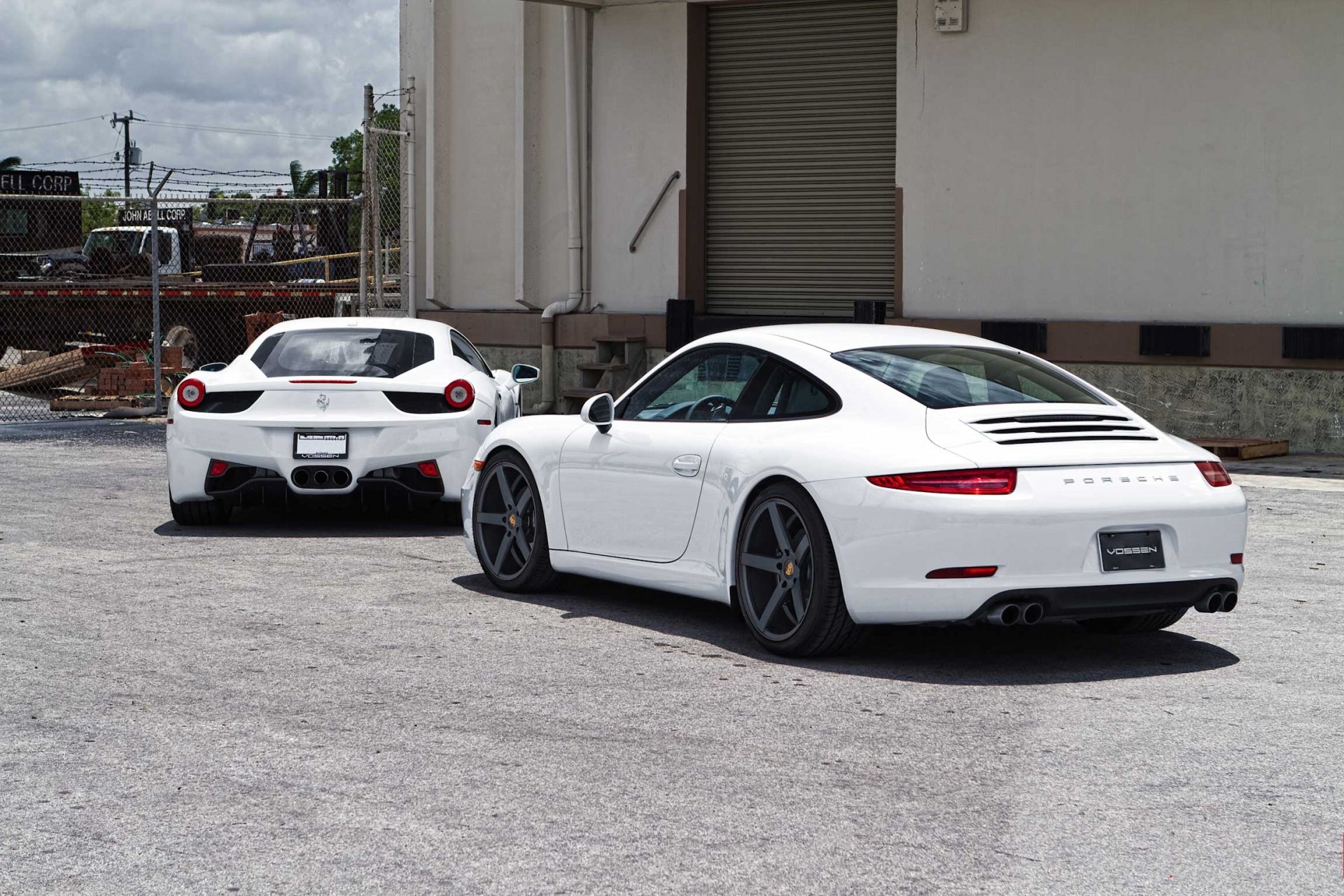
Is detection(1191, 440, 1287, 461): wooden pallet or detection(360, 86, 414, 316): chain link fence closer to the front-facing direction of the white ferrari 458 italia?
the chain link fence

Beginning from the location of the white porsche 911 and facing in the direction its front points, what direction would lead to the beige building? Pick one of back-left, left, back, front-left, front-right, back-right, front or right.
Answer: front-right

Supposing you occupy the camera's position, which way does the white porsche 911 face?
facing away from the viewer and to the left of the viewer

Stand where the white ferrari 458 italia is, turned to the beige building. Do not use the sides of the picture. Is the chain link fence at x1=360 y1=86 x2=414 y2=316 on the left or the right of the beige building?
left

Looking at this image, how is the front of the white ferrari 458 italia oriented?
away from the camera

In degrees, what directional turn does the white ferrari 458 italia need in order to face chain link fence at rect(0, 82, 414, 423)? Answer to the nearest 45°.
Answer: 0° — it already faces it
